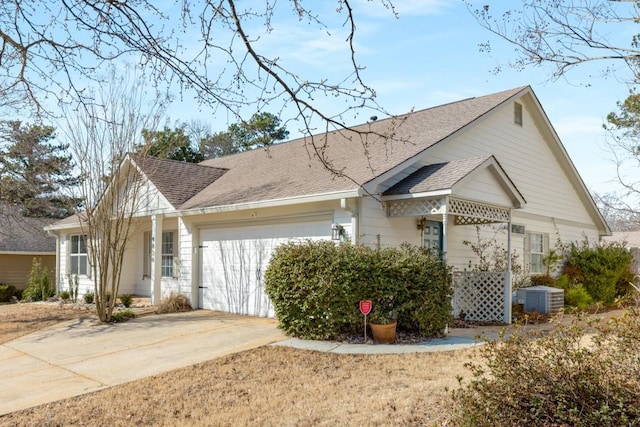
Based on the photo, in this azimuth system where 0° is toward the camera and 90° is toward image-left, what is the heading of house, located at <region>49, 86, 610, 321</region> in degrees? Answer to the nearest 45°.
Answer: approximately 45°

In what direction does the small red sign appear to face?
toward the camera

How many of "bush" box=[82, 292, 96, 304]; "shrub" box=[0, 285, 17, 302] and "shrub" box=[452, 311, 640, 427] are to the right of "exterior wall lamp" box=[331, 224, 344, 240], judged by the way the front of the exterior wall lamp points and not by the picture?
2

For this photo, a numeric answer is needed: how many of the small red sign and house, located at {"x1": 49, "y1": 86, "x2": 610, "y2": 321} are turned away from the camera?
0

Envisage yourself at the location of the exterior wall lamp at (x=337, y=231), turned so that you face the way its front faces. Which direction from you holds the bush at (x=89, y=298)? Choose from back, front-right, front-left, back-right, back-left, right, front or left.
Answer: right

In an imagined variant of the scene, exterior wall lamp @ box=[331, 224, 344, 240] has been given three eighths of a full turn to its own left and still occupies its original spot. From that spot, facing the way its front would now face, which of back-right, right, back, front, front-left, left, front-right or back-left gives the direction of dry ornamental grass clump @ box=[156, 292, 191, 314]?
back-left

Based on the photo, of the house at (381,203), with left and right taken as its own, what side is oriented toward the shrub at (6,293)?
right

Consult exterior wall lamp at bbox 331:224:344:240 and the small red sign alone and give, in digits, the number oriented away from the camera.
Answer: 0

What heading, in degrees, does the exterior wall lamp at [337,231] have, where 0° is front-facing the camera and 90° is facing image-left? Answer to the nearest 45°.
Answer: approximately 45°
